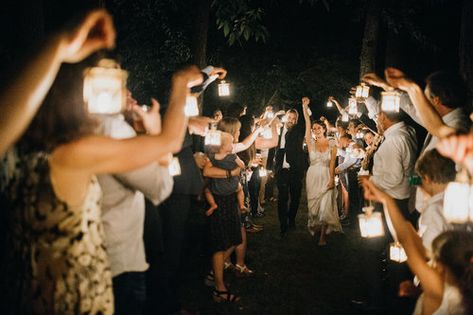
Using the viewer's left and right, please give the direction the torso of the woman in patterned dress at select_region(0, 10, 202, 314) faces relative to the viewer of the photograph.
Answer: facing away from the viewer and to the right of the viewer

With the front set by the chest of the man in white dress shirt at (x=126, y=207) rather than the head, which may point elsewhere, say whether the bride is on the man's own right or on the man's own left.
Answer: on the man's own left

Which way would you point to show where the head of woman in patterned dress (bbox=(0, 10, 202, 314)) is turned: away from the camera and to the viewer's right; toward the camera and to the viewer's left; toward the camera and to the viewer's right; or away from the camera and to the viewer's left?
away from the camera and to the viewer's right

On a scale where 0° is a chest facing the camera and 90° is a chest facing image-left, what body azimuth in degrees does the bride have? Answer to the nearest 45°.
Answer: approximately 0°

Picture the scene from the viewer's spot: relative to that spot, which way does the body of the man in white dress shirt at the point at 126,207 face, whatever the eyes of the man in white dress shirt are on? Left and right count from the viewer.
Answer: facing to the right of the viewer

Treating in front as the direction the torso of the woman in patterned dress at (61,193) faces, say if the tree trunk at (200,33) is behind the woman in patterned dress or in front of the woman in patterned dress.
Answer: in front
